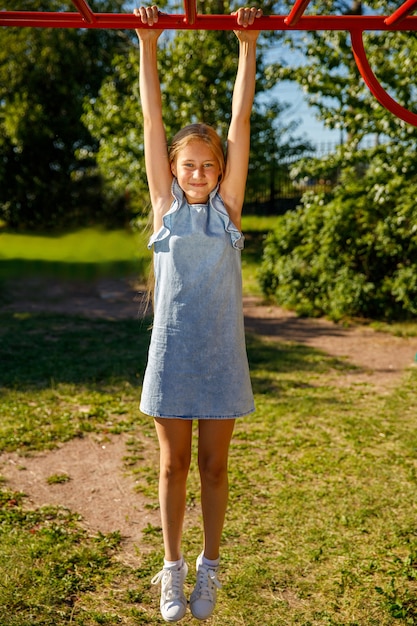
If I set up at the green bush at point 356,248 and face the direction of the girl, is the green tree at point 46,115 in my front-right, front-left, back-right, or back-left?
back-right

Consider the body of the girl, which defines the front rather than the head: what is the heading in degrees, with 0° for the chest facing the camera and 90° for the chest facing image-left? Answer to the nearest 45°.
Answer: approximately 0°

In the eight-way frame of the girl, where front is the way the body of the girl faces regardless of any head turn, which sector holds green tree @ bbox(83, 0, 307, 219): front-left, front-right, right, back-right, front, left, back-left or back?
back

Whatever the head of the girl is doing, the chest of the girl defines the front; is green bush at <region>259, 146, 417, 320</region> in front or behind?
behind

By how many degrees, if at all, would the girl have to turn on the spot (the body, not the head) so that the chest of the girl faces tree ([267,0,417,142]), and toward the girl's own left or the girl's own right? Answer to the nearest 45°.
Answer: approximately 180°

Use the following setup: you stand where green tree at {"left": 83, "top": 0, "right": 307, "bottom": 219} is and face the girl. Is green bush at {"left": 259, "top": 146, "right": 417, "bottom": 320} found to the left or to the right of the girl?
left
